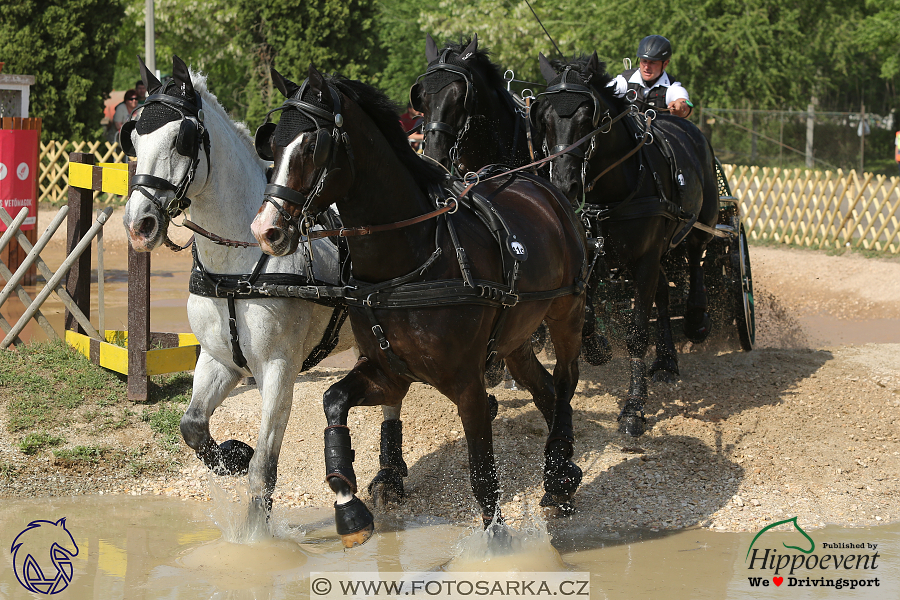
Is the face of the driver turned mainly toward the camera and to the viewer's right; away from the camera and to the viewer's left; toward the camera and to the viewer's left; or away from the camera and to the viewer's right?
toward the camera and to the viewer's left

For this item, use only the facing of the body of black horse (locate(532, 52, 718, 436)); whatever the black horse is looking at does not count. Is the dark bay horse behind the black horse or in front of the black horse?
in front

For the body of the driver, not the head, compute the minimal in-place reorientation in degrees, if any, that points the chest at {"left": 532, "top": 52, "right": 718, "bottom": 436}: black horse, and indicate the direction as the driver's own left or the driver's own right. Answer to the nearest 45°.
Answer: approximately 45° to the driver's own left

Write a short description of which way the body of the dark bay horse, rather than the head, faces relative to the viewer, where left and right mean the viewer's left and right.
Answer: facing the viewer and to the left of the viewer

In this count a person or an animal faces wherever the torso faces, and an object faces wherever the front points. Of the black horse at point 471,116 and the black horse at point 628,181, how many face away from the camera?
0

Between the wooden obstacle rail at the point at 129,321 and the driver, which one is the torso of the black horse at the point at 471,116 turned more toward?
the wooden obstacle rail

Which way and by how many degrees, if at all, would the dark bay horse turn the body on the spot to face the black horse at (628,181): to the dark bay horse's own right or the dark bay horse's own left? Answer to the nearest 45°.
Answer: approximately 180°

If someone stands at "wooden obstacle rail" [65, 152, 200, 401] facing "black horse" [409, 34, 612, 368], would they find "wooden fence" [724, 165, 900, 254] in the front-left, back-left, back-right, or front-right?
front-left

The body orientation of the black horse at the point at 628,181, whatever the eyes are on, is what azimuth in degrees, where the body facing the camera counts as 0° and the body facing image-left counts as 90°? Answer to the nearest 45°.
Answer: approximately 45°

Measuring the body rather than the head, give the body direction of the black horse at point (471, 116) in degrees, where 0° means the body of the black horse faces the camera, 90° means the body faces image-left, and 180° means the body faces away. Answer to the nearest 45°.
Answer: approximately 45°

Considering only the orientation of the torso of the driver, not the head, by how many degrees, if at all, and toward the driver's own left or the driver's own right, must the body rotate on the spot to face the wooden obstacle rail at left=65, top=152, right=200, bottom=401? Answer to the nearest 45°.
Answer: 0° — they already face it

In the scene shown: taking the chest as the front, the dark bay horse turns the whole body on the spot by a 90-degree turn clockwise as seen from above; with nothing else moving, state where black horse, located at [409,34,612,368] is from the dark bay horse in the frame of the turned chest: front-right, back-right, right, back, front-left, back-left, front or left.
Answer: front-right
